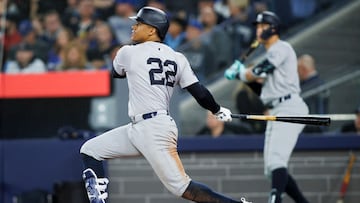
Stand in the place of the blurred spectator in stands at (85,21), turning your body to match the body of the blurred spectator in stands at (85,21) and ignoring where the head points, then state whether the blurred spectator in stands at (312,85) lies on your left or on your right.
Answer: on your left

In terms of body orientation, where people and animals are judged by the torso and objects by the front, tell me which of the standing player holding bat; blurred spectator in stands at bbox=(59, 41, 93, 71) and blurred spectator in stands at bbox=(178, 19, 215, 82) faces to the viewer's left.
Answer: the standing player holding bat

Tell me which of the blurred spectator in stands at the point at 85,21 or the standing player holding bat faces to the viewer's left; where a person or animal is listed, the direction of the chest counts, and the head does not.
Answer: the standing player holding bat

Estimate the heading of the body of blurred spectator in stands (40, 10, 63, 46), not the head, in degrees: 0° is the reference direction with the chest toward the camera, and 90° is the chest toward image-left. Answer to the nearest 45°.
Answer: approximately 0°

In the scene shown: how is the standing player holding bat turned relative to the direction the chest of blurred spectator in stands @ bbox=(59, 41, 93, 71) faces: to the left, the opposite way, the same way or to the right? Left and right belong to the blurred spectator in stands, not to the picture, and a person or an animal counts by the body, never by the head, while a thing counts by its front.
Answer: to the right

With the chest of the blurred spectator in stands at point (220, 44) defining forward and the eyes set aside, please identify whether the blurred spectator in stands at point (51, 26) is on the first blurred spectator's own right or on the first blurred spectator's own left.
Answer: on the first blurred spectator's own right

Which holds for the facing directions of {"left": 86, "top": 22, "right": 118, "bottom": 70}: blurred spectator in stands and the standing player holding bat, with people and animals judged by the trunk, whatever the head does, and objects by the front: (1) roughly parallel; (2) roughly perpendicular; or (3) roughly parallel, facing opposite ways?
roughly perpendicular
